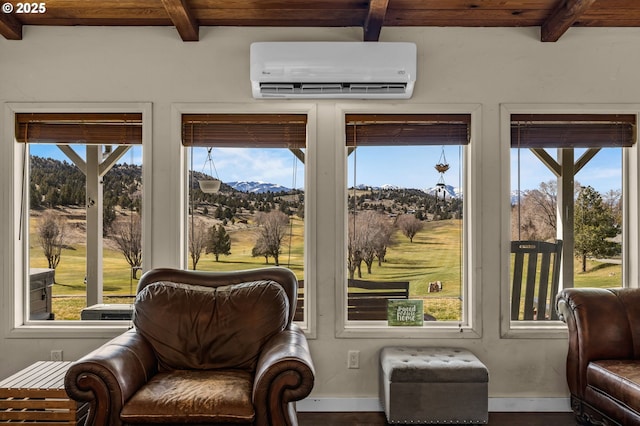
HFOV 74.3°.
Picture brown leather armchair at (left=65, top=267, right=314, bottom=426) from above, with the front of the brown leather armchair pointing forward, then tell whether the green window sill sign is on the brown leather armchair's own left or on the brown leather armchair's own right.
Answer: on the brown leather armchair's own left

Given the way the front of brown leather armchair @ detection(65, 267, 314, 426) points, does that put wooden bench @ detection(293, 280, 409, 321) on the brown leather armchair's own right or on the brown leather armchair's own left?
on the brown leather armchair's own left

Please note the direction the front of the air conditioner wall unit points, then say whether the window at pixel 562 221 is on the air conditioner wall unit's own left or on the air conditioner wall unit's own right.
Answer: on the air conditioner wall unit's own left

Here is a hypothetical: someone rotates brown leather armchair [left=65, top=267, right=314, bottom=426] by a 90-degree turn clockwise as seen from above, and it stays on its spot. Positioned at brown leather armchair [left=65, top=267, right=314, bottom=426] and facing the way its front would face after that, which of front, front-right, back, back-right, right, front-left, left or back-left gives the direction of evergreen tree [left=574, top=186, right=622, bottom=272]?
back

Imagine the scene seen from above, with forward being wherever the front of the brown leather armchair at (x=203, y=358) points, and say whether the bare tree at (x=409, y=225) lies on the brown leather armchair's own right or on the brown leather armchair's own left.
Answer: on the brown leather armchair's own left

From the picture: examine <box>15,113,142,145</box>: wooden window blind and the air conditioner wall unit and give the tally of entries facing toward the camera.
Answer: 2

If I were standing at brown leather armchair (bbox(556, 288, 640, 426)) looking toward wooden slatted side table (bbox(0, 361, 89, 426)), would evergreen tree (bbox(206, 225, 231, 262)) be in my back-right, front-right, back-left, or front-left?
front-right

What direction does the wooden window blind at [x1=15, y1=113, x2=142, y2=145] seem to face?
toward the camera

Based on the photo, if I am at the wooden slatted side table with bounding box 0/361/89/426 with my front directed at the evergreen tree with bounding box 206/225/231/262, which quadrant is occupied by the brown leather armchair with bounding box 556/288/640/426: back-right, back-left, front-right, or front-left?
front-right

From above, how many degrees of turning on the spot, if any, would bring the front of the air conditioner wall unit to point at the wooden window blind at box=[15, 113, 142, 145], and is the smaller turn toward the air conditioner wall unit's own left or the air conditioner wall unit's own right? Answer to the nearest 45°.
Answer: approximately 90° to the air conditioner wall unit's own right

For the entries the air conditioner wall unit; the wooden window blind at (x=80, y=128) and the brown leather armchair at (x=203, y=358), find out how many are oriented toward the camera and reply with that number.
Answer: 3

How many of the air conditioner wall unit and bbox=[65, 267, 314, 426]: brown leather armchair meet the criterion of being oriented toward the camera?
2

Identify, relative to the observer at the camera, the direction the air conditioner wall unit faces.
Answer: facing the viewer

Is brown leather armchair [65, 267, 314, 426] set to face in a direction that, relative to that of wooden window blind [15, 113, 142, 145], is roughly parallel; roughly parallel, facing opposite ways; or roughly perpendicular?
roughly parallel
